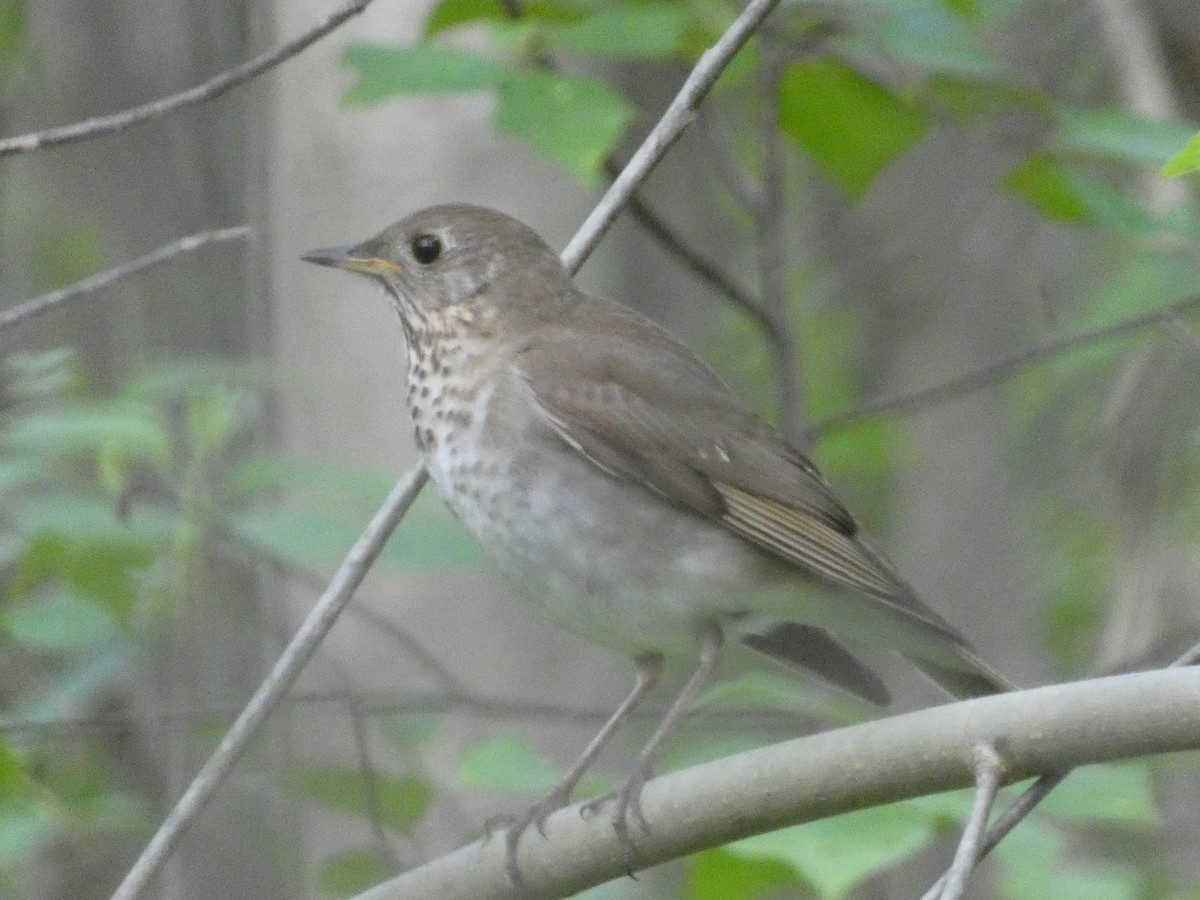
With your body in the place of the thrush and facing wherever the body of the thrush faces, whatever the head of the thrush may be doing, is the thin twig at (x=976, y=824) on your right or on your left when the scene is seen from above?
on your left

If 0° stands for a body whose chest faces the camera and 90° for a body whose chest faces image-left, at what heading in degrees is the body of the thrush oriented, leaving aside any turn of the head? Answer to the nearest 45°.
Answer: approximately 90°

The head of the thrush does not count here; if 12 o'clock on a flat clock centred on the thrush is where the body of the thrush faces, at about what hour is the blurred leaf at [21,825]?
The blurred leaf is roughly at 1 o'clock from the thrush.

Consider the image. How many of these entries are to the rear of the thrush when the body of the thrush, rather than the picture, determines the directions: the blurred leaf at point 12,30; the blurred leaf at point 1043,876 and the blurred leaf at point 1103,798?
2

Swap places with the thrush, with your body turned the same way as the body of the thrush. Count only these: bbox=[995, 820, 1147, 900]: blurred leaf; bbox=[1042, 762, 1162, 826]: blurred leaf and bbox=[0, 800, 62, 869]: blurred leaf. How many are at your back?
2

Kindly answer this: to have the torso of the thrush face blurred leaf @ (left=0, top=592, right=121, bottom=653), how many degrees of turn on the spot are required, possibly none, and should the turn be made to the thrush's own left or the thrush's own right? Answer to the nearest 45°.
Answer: approximately 45° to the thrush's own right

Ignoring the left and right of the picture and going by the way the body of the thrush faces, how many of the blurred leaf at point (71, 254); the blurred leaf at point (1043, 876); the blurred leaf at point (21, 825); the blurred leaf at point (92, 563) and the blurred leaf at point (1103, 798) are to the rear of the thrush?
2
